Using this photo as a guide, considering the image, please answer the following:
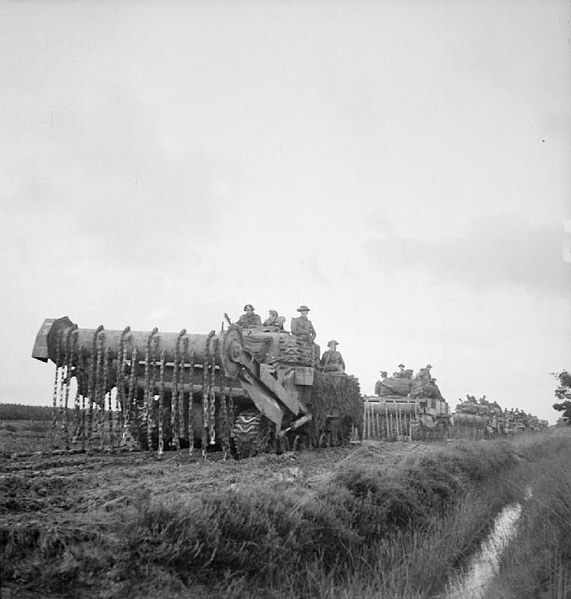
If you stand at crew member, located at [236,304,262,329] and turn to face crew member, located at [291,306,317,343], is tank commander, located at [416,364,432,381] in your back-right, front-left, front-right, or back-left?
front-left

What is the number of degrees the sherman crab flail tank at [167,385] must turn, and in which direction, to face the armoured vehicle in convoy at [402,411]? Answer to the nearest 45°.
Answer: approximately 180°

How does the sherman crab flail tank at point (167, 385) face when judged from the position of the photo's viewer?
facing the viewer and to the left of the viewer

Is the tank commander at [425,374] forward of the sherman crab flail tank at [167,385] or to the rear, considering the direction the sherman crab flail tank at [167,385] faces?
to the rear

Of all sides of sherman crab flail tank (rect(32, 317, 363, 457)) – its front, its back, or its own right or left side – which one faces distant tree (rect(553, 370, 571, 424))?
back
